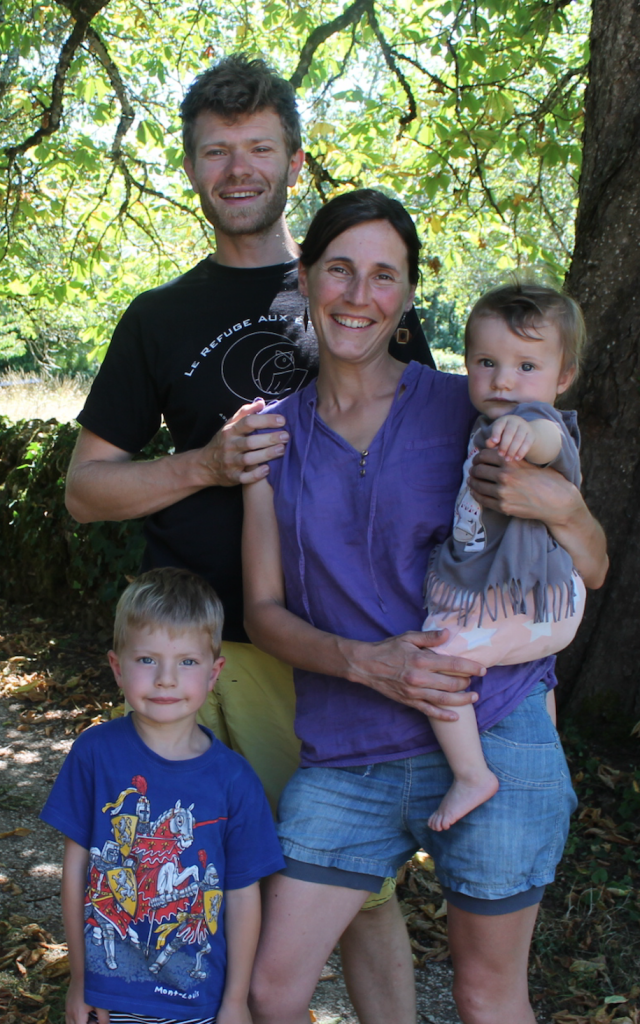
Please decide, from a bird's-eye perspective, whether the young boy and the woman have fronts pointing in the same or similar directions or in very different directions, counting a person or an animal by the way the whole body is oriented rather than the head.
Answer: same or similar directions

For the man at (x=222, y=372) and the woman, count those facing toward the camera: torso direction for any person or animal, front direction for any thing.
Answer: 2

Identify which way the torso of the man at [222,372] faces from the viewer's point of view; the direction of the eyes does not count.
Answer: toward the camera

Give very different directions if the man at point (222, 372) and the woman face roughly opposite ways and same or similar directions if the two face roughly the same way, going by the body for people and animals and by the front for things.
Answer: same or similar directions

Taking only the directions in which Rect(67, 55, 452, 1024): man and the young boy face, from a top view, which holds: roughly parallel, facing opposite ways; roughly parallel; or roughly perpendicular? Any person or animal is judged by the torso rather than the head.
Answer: roughly parallel

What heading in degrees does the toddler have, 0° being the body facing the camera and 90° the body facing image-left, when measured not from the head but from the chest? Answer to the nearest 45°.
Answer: approximately 45°

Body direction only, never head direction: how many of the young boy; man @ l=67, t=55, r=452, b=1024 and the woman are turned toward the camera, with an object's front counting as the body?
3

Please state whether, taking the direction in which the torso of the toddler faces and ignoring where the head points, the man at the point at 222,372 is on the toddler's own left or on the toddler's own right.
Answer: on the toddler's own right

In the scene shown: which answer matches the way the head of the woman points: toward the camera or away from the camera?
toward the camera

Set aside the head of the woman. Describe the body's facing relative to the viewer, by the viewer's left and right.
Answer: facing the viewer

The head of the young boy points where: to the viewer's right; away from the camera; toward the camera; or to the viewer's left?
toward the camera

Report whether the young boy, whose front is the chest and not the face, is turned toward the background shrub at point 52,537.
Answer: no
